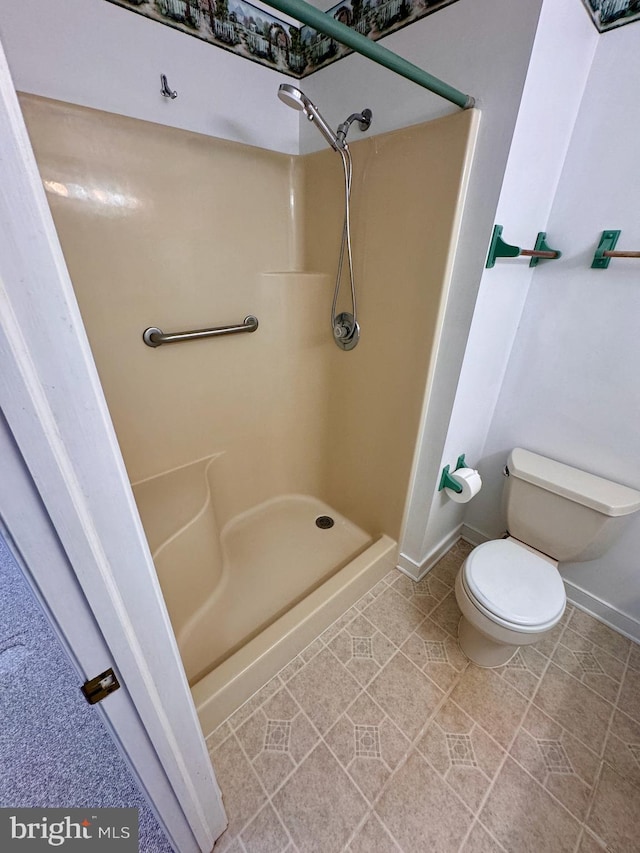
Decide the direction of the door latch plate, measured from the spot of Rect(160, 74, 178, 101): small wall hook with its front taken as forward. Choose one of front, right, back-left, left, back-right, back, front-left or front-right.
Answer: front-right

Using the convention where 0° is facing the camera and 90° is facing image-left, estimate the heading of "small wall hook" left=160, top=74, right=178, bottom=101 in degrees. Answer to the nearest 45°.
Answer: approximately 315°

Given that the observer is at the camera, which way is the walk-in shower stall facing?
facing the viewer and to the right of the viewer

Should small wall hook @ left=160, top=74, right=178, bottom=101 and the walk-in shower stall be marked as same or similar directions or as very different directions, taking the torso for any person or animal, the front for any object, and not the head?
same or similar directions

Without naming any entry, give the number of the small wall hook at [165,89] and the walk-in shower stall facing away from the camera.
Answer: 0

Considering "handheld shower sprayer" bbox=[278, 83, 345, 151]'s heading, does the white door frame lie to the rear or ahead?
ahead

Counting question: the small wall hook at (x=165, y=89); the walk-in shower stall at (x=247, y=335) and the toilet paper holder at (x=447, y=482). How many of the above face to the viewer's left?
0

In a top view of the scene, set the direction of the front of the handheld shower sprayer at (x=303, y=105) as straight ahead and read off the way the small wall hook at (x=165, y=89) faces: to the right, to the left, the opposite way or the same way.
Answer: to the left

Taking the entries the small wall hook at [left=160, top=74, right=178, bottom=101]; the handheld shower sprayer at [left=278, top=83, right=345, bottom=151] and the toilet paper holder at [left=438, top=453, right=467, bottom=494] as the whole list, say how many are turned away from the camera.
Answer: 0
